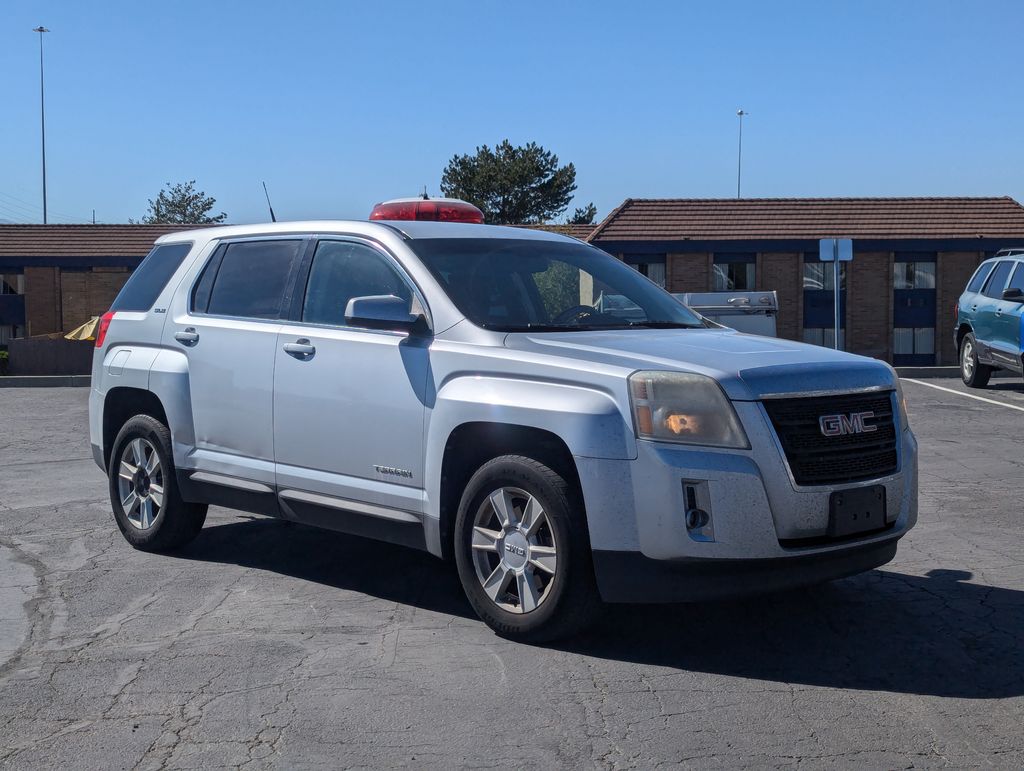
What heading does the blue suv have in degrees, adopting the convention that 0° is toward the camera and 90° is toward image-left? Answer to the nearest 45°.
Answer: approximately 315°

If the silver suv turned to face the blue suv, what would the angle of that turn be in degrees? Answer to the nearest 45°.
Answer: approximately 90° to its left

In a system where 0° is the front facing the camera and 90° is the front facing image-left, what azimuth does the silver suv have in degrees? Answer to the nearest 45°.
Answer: approximately 315°

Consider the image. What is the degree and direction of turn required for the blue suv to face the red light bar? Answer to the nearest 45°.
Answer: approximately 90° to its right

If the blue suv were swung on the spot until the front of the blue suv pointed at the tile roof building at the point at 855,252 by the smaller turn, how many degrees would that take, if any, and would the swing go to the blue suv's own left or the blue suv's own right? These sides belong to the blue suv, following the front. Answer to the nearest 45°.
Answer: approximately 135° to the blue suv's own left

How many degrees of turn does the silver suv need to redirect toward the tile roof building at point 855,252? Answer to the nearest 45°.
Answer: approximately 135° to its left
